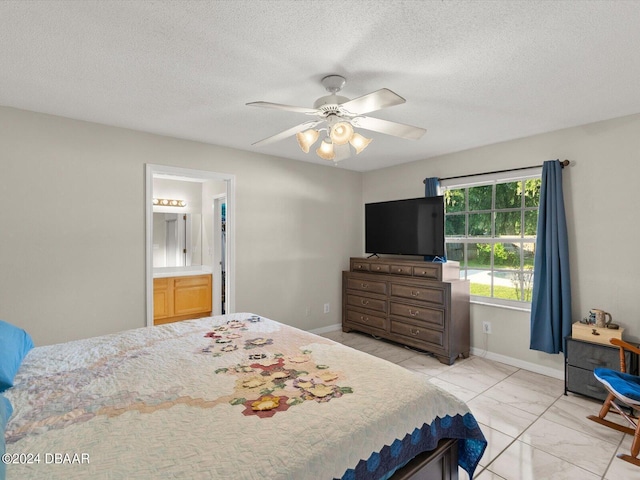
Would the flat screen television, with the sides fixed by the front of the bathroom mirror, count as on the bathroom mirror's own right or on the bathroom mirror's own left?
on the bathroom mirror's own left

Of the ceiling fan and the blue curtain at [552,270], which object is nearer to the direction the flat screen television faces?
the ceiling fan

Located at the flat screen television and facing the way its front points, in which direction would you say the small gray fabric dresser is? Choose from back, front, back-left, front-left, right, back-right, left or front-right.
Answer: left

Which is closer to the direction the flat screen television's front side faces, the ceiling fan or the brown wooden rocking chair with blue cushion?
the ceiling fan

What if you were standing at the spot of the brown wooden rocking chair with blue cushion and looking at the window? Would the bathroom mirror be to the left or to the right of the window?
left

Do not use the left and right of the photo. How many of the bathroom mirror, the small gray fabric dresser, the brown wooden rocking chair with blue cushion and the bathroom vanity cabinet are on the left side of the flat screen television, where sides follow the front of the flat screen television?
2

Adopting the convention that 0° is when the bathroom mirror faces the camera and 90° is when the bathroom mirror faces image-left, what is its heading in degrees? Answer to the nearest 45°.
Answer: approximately 0°

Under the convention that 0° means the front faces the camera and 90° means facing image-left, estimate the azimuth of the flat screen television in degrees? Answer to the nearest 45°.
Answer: approximately 45°

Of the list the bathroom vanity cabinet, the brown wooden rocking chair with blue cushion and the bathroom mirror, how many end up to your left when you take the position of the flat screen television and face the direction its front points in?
1

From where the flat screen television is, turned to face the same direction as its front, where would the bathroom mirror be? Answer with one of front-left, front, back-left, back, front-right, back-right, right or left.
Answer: front-right

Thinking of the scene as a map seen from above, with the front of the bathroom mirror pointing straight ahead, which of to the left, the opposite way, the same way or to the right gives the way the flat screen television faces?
to the right

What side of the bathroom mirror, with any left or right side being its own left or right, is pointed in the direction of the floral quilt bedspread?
front

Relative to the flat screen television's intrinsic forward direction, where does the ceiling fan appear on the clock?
The ceiling fan is roughly at 11 o'clock from the flat screen television.
